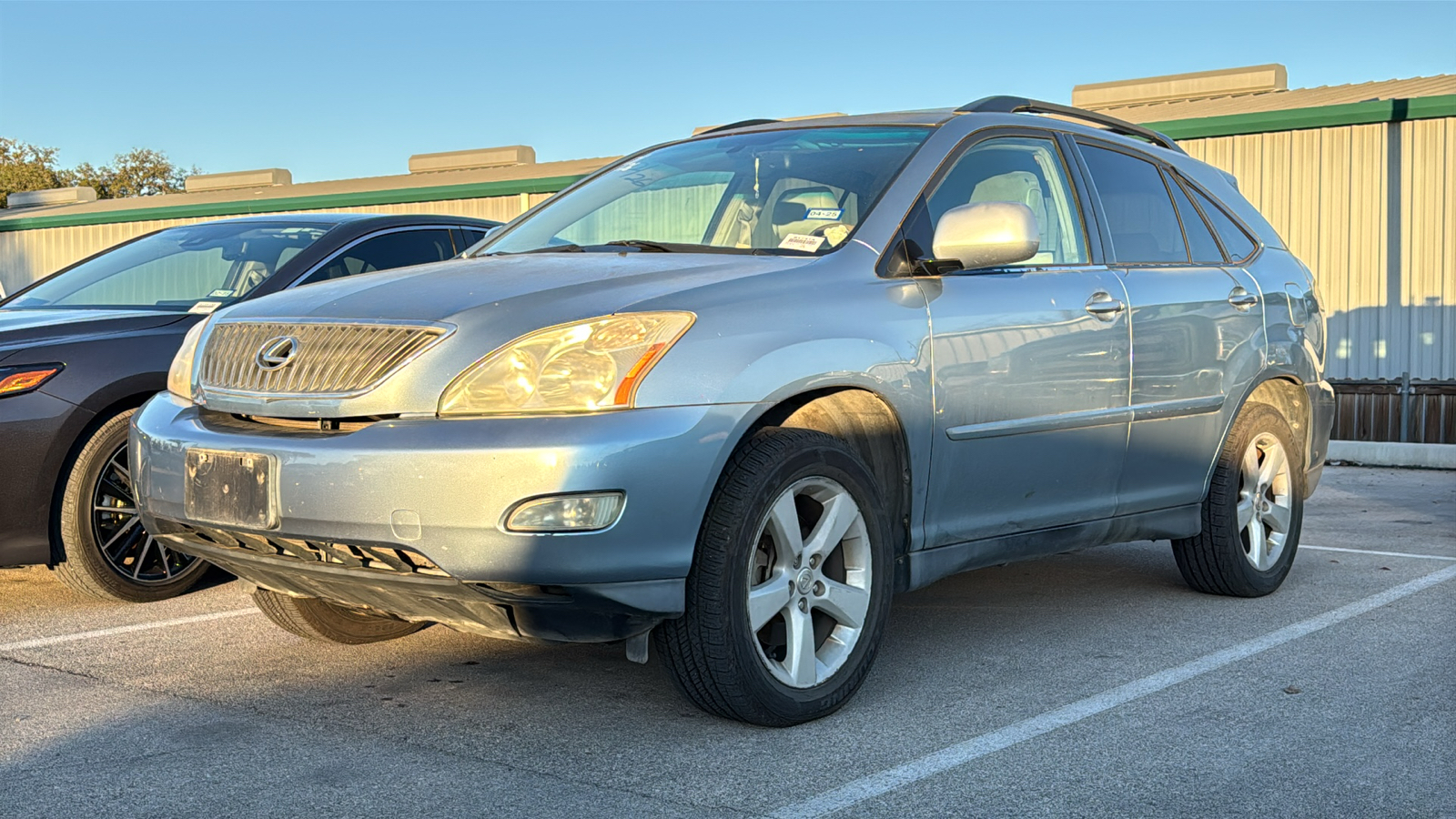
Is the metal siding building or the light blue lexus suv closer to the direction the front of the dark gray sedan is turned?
the light blue lexus suv

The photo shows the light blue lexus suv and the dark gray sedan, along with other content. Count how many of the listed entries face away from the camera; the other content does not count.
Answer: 0

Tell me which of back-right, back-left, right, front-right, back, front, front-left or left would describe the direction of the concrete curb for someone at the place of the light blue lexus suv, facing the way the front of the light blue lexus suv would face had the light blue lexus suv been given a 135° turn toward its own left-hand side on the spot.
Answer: front-left

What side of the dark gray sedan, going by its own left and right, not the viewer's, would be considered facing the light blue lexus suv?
left

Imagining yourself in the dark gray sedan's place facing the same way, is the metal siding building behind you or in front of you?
behind

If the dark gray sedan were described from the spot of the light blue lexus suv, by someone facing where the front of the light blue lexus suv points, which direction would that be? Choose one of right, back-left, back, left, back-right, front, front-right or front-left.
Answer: right

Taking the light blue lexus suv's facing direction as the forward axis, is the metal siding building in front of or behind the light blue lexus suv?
behind

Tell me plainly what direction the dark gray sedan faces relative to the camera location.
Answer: facing the viewer and to the left of the viewer
